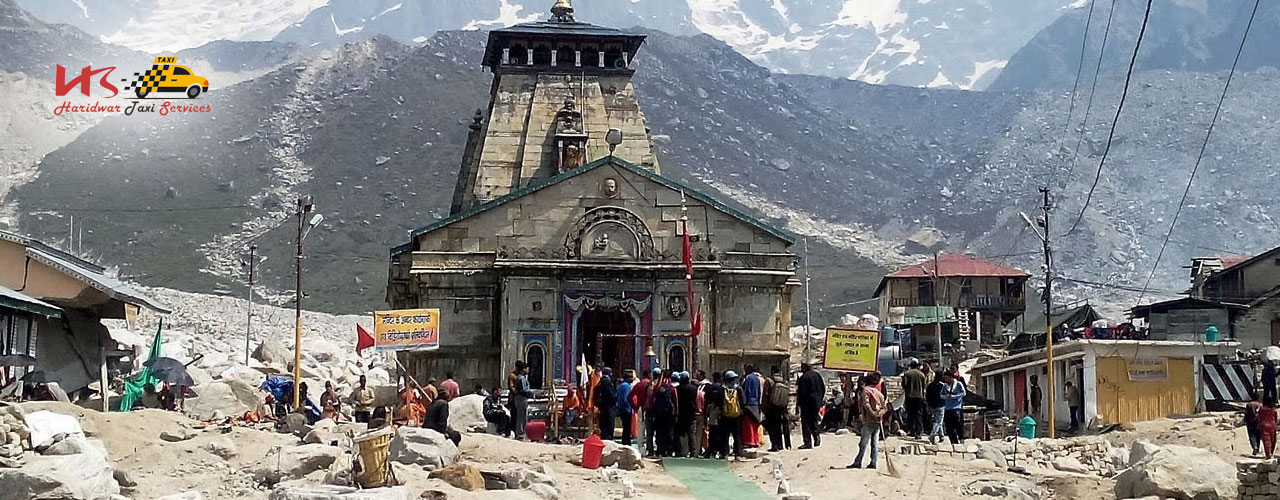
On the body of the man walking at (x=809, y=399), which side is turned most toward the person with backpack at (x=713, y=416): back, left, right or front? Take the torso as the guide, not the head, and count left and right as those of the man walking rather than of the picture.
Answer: left

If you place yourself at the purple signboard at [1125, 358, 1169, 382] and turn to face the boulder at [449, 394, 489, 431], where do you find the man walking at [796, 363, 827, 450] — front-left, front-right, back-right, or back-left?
front-left

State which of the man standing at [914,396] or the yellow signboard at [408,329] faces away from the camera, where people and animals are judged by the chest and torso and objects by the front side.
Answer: the man standing

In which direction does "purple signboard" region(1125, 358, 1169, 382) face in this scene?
toward the camera

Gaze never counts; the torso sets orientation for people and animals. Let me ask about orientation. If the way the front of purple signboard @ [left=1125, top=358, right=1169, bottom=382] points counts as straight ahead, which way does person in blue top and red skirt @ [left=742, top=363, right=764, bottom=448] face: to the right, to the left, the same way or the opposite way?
the opposite way

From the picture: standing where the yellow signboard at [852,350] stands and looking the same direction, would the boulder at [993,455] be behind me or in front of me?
in front

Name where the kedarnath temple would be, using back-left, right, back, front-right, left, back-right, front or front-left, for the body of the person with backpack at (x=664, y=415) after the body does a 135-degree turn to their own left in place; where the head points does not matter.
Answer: back-right

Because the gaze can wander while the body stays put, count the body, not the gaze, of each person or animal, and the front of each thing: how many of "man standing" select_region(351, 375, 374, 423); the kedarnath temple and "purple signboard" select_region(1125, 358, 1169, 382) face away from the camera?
0

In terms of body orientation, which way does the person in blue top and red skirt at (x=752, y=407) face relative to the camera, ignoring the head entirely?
away from the camera

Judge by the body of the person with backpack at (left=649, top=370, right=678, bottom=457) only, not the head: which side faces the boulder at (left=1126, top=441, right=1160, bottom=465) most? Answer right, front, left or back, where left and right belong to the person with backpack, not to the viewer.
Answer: right

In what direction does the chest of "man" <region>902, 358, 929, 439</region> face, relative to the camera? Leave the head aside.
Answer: away from the camera

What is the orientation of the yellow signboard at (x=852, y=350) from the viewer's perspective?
toward the camera

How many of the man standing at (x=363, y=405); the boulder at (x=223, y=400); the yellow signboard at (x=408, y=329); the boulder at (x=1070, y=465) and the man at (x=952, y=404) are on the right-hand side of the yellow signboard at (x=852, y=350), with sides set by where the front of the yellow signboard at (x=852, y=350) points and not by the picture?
3
